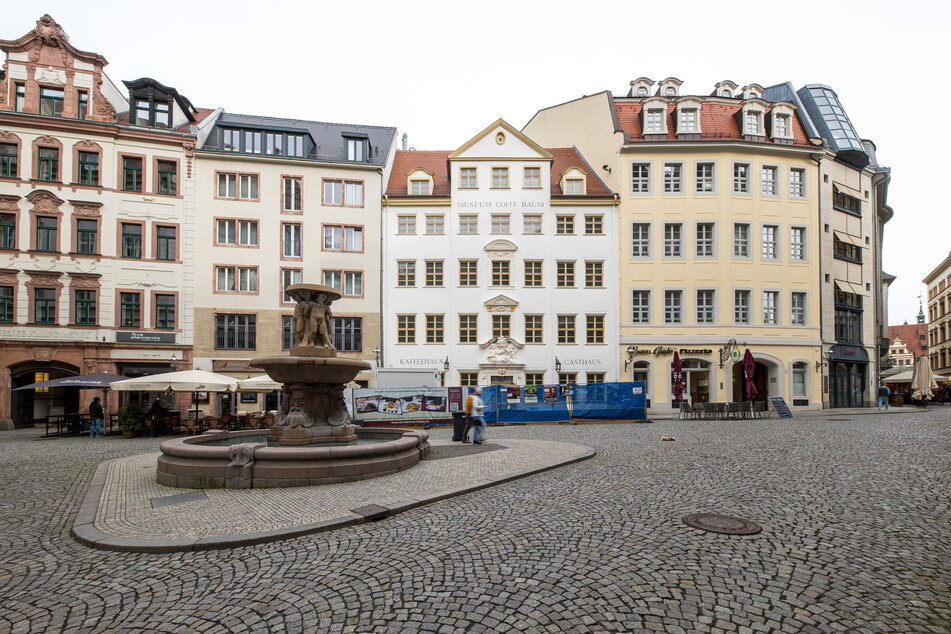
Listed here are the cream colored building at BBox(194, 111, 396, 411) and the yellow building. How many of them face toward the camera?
2

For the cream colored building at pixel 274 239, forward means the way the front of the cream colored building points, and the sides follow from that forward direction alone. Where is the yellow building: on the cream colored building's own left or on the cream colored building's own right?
on the cream colored building's own left

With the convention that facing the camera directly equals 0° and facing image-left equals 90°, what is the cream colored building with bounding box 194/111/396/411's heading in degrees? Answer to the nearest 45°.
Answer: approximately 0°

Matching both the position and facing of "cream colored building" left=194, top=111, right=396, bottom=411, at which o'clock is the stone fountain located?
The stone fountain is roughly at 12 o'clock from the cream colored building.

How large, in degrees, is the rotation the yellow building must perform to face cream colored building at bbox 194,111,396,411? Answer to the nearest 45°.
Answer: approximately 90° to its right

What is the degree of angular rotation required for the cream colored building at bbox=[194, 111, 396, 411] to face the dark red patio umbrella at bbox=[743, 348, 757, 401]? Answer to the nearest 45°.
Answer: approximately 45° to its left

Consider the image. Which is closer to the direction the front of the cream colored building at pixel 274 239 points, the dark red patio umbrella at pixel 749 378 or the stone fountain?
the stone fountain
